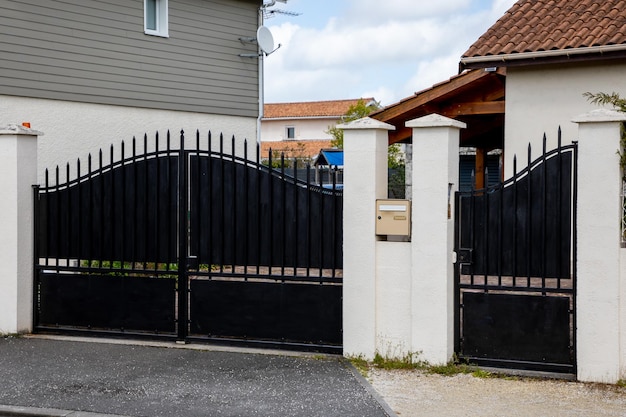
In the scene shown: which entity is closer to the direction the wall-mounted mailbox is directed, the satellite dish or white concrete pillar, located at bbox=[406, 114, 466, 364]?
the white concrete pillar

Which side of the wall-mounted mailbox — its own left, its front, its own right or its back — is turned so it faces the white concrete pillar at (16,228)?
right

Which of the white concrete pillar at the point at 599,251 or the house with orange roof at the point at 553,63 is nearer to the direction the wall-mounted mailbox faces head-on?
the white concrete pillar

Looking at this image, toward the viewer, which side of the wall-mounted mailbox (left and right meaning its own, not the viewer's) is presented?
front

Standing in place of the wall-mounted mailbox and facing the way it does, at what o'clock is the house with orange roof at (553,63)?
The house with orange roof is roughly at 7 o'clock from the wall-mounted mailbox.

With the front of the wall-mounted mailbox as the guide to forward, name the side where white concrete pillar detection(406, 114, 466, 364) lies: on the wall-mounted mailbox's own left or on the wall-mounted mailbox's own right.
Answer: on the wall-mounted mailbox's own left

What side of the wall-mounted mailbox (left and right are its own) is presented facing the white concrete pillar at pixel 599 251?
left

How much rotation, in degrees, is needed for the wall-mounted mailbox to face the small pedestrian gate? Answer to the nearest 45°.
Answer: approximately 90° to its left
